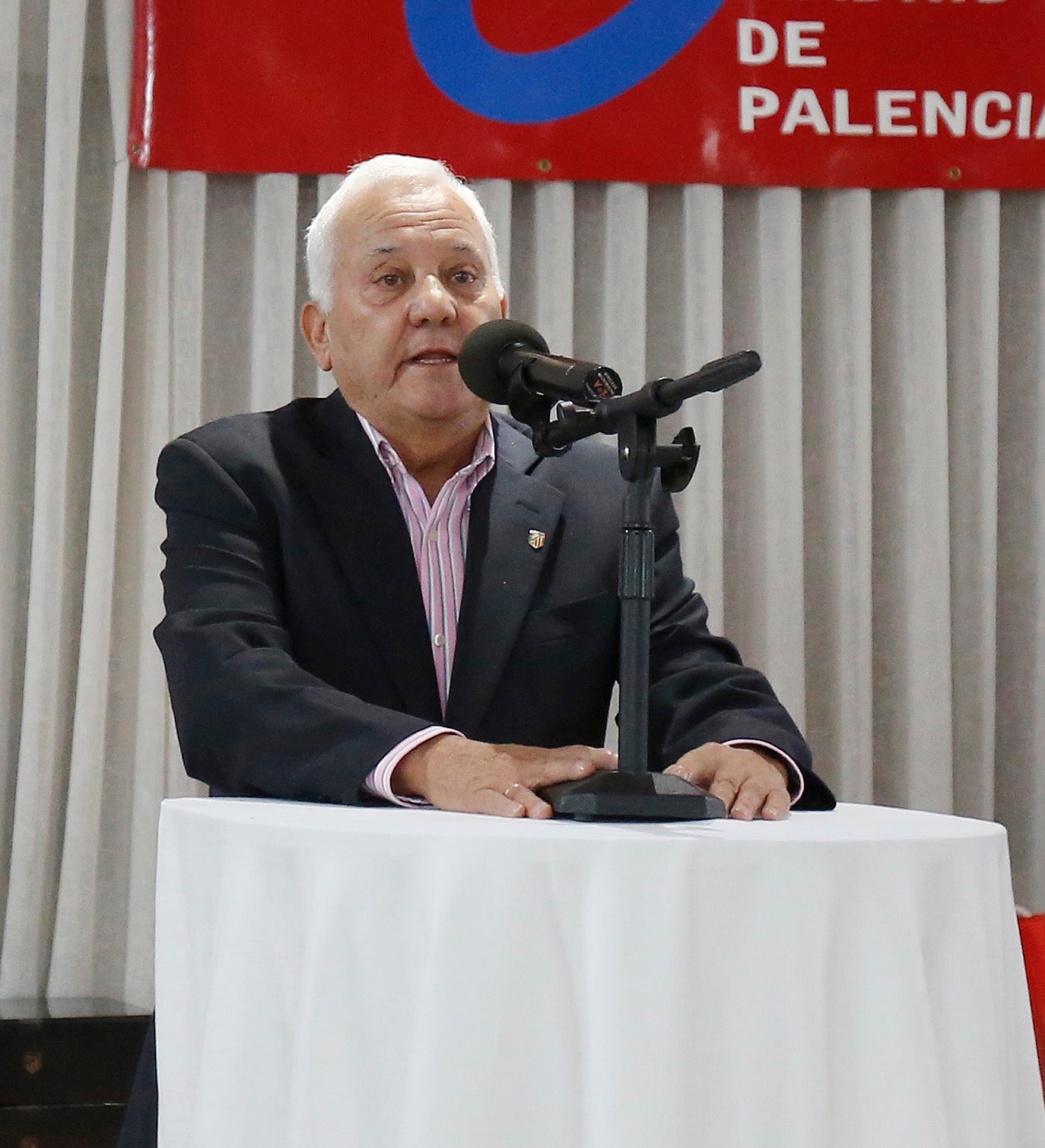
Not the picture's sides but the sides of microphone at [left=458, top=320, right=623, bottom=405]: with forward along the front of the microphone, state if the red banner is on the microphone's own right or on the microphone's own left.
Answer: on the microphone's own right

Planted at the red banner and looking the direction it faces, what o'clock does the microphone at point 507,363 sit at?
The microphone is roughly at 12 o'clock from the red banner.

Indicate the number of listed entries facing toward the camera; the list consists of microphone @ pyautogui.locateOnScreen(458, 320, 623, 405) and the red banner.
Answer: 1

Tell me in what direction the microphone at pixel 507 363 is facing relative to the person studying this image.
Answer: facing away from the viewer and to the left of the viewer

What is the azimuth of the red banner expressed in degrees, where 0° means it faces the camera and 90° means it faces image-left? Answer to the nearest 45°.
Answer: approximately 0°
